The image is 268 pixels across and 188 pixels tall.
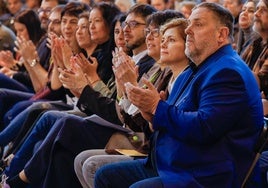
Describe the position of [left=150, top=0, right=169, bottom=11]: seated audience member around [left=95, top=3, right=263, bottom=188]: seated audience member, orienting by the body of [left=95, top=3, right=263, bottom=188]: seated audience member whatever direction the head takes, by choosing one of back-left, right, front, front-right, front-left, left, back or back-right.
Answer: right

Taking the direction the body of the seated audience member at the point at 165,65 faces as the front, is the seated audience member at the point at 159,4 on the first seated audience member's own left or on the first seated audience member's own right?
on the first seated audience member's own right

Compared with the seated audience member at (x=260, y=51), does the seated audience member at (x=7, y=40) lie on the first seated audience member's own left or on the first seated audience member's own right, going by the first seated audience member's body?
on the first seated audience member's own right

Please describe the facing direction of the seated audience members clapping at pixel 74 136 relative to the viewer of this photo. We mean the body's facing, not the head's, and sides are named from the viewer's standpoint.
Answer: facing to the left of the viewer

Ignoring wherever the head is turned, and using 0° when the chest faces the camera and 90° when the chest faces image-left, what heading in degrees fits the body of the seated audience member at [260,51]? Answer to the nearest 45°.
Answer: approximately 45°
